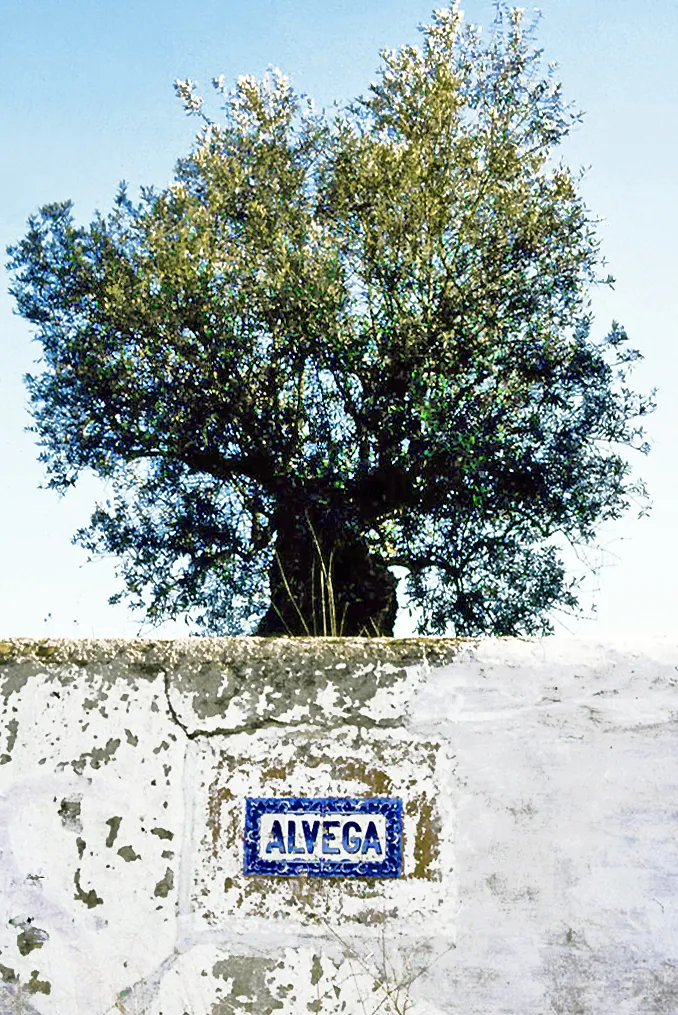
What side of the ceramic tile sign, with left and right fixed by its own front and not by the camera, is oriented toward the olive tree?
back

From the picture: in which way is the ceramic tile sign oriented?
toward the camera
